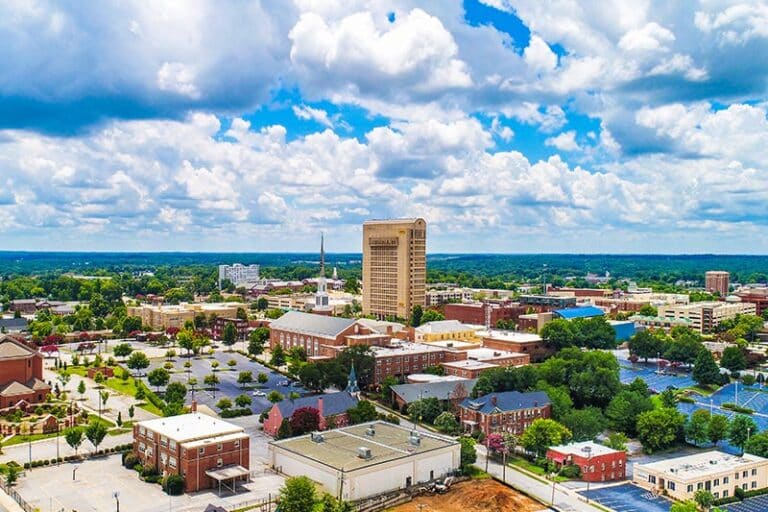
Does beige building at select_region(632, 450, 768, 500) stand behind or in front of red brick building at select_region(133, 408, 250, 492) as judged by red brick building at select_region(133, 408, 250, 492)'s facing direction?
in front

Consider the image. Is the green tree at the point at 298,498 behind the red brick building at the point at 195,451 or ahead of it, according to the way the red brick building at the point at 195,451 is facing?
ahead

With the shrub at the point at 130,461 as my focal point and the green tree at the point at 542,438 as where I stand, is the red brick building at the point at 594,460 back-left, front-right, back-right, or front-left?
back-left

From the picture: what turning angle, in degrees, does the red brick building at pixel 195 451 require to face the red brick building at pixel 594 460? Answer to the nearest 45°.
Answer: approximately 45° to its left

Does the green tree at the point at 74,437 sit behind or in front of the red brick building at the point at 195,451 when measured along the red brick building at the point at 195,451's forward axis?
behind

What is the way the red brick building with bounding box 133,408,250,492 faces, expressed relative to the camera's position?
facing the viewer and to the right of the viewer

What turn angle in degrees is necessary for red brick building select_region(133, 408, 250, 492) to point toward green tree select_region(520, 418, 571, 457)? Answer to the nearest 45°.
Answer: approximately 45° to its left
